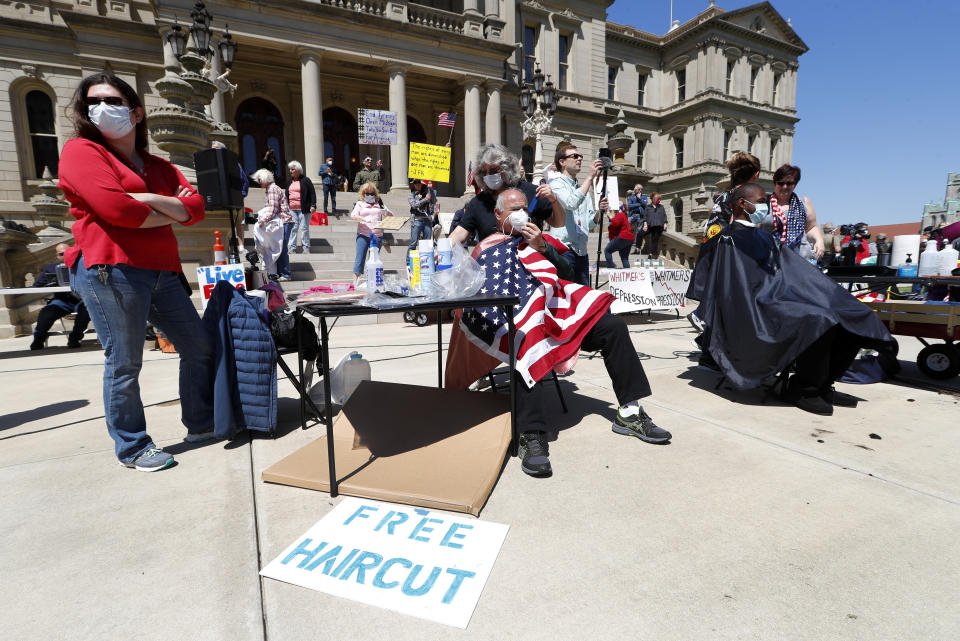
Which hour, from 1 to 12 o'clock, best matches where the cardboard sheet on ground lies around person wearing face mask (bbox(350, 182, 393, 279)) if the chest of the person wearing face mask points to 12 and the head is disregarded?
The cardboard sheet on ground is roughly at 12 o'clock from the person wearing face mask.

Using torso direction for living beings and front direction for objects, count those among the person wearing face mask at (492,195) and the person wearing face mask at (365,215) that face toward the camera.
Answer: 2

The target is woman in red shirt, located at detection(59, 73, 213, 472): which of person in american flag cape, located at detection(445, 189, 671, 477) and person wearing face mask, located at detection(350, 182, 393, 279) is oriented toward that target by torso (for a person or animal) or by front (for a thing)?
the person wearing face mask

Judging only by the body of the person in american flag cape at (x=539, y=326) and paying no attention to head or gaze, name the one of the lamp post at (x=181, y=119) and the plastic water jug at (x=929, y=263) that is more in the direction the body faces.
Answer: the plastic water jug

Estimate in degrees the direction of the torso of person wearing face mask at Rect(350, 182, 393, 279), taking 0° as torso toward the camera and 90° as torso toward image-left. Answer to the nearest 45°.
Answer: approximately 0°

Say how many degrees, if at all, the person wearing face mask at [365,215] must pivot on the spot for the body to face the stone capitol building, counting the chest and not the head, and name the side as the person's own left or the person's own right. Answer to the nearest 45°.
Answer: approximately 180°

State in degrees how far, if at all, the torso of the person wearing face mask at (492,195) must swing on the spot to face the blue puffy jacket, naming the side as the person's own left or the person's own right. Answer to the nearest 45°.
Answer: approximately 90° to the person's own right

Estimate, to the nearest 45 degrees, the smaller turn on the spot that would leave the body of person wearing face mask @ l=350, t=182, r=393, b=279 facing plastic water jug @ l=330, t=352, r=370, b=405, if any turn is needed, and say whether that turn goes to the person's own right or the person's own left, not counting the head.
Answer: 0° — they already face it

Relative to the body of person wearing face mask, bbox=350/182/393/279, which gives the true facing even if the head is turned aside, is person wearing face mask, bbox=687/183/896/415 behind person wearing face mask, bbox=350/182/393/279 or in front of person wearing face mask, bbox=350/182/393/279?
in front

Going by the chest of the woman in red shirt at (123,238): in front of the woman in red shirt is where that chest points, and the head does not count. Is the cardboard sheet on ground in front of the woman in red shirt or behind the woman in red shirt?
in front

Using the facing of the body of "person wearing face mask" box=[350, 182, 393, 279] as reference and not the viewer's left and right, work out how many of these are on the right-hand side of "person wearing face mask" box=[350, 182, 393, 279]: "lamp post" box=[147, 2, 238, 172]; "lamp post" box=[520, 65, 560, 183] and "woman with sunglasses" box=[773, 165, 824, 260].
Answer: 1

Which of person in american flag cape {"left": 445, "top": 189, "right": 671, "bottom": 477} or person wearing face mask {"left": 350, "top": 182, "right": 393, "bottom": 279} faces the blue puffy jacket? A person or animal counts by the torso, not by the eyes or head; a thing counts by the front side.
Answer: the person wearing face mask

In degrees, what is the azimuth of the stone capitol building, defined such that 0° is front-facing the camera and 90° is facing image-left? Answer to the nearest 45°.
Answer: approximately 315°
